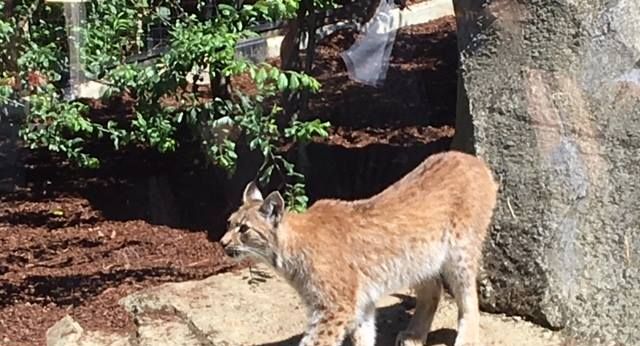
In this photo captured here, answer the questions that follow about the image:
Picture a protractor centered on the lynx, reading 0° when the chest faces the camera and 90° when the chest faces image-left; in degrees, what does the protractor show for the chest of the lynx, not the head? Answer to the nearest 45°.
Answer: approximately 90°

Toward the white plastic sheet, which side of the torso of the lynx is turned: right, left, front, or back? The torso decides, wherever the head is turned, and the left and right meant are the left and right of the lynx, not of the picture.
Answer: right

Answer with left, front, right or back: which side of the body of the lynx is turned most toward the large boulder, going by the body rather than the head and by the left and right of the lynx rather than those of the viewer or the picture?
back
